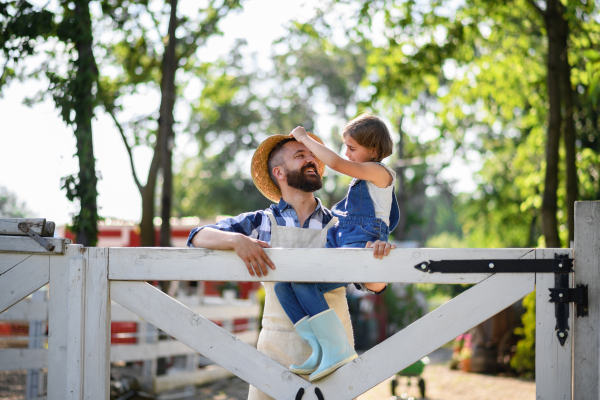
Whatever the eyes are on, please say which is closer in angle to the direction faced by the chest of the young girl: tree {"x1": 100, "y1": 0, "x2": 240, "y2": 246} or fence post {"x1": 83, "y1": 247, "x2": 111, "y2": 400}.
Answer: the fence post

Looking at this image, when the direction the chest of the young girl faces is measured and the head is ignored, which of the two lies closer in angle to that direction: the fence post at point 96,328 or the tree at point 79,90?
the fence post

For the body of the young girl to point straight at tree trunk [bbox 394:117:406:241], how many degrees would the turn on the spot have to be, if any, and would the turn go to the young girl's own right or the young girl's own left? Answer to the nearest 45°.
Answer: approximately 90° to the young girl's own right

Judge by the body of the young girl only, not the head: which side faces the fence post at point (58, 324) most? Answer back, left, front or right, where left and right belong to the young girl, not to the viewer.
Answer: front

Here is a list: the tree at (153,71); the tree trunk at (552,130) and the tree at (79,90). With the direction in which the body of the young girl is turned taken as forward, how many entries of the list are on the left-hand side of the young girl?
0

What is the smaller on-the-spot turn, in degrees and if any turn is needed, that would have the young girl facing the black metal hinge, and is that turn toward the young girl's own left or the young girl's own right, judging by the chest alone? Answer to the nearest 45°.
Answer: approximately 135° to the young girl's own left

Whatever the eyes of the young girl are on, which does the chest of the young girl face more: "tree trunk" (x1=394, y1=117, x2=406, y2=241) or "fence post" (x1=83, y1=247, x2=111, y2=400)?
the fence post

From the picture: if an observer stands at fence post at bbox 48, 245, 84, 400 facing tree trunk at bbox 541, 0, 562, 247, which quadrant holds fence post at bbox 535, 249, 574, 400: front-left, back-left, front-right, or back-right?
front-right

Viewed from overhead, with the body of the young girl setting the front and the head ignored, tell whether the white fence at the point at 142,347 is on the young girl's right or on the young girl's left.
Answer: on the young girl's right

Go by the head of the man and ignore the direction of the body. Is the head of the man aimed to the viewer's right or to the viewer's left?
to the viewer's right

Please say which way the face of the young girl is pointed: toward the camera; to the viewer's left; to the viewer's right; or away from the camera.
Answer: to the viewer's left

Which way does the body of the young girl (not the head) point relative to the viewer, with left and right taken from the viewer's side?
facing to the left of the viewer

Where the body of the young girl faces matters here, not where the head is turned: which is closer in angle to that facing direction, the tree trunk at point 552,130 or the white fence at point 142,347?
the white fence

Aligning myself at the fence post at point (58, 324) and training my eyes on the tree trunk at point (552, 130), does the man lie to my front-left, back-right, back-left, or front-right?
front-right

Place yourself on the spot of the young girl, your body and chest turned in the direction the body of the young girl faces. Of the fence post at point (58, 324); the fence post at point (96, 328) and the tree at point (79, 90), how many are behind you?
0

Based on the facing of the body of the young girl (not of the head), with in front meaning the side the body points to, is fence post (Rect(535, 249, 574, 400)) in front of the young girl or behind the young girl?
behind

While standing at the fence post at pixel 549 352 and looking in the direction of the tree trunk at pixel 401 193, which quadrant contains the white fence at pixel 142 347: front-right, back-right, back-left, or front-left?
front-left
